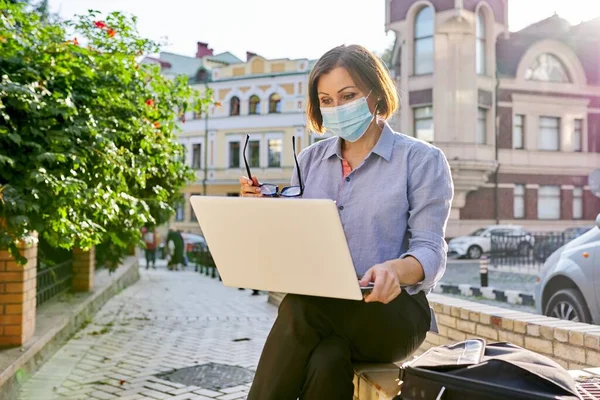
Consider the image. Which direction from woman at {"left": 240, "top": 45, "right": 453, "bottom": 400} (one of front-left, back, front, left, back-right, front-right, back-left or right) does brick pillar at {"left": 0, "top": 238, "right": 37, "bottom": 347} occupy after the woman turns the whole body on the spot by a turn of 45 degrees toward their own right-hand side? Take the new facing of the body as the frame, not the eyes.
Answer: front-right

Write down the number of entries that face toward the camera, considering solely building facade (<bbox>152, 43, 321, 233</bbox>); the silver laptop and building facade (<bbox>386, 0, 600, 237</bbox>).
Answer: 2

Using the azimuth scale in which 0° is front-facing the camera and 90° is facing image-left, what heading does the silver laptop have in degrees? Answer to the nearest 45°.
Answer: approximately 225°

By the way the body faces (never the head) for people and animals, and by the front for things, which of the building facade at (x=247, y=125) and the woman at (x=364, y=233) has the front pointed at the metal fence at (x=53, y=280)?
the building facade

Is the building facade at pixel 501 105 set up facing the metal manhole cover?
yes

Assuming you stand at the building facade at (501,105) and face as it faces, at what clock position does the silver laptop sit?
The silver laptop is roughly at 12 o'clock from the building facade.

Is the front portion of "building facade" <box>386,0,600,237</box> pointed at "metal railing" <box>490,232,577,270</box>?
yes

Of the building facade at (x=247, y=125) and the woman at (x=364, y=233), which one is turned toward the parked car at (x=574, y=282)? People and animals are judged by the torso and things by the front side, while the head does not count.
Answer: the building facade

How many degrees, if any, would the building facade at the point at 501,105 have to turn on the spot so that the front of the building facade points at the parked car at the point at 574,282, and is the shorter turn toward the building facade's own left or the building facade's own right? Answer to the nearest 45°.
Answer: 0° — it already faces it

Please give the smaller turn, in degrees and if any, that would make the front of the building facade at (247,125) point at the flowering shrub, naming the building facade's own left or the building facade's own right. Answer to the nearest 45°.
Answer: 0° — it already faces it

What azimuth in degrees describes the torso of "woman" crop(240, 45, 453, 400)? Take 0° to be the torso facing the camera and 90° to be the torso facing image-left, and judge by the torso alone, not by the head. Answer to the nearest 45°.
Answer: approximately 45°

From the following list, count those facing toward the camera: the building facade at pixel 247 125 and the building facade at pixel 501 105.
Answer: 2

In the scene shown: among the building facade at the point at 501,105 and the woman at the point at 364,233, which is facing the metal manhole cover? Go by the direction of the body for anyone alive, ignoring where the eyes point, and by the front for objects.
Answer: the building facade
